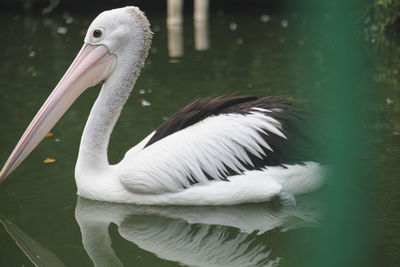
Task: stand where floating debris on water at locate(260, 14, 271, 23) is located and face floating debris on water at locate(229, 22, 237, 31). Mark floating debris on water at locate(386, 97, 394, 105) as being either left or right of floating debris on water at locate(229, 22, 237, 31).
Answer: left

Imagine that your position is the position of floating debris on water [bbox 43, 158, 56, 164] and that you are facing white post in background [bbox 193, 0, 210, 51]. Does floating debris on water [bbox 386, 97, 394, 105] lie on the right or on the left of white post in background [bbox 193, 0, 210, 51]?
right

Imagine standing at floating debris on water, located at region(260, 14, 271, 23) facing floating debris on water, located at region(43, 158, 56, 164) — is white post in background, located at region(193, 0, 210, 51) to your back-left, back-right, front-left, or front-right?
front-right

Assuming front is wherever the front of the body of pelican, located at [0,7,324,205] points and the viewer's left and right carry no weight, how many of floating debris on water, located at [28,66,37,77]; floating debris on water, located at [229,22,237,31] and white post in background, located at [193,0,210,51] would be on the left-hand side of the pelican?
0

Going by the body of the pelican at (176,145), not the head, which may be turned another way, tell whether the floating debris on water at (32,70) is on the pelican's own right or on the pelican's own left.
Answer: on the pelican's own right

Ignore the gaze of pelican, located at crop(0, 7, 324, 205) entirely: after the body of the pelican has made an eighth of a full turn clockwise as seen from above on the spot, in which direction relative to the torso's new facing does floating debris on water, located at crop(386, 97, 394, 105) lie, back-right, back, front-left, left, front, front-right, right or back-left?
right

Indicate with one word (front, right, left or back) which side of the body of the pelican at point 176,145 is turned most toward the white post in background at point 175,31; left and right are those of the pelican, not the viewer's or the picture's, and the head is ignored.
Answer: right

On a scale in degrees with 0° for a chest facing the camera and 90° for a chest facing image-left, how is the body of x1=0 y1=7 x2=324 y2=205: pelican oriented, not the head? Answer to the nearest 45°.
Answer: approximately 90°

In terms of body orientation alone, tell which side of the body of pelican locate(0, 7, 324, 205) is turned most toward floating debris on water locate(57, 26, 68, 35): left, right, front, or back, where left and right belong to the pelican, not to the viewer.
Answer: right

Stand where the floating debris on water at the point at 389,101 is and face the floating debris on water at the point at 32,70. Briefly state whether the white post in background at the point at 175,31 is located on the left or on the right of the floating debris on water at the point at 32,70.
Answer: right

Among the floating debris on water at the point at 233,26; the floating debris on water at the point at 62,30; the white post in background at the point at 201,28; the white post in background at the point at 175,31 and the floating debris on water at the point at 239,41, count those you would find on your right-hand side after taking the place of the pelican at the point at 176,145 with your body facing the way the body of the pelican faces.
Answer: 5

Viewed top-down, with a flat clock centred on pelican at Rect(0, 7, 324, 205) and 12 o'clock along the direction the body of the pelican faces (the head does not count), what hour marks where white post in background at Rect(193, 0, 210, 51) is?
The white post in background is roughly at 3 o'clock from the pelican.

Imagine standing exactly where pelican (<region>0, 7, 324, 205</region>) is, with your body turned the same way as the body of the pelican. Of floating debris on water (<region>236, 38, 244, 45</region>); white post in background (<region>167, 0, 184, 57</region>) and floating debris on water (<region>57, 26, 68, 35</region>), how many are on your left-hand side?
0
